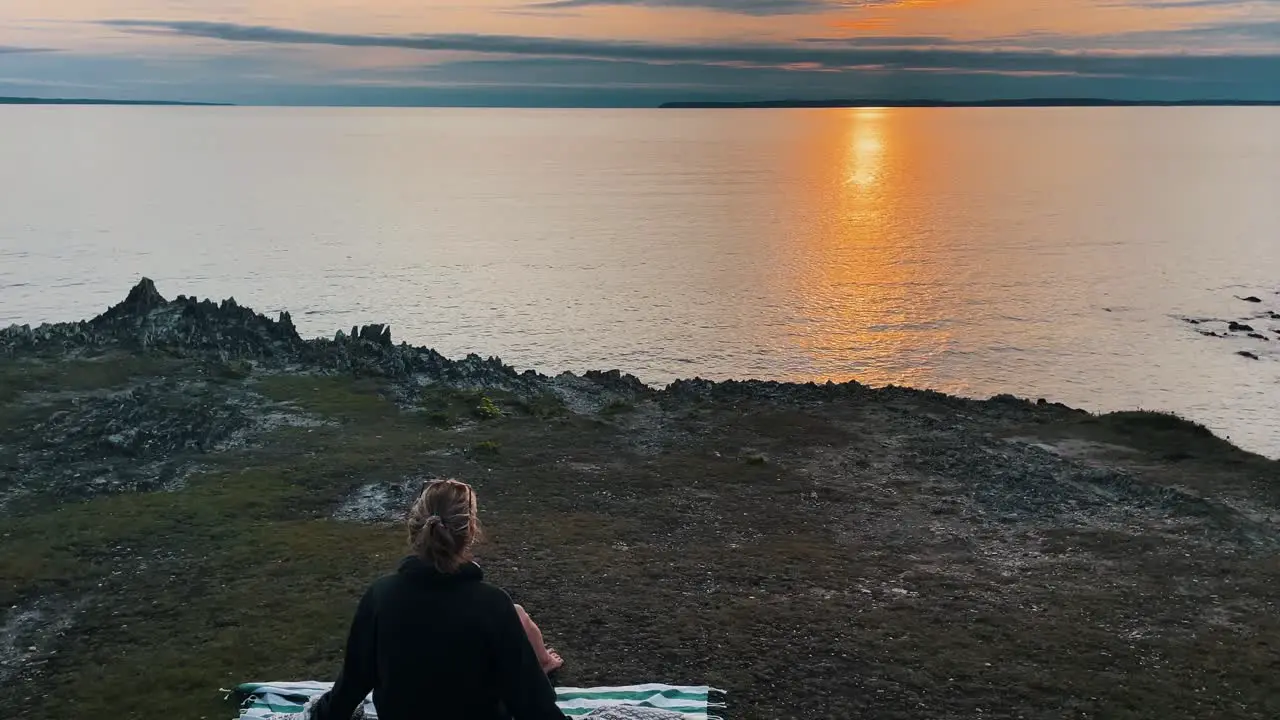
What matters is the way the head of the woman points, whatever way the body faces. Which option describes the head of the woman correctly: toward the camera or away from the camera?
away from the camera

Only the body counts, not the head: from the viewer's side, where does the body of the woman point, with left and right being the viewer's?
facing away from the viewer
